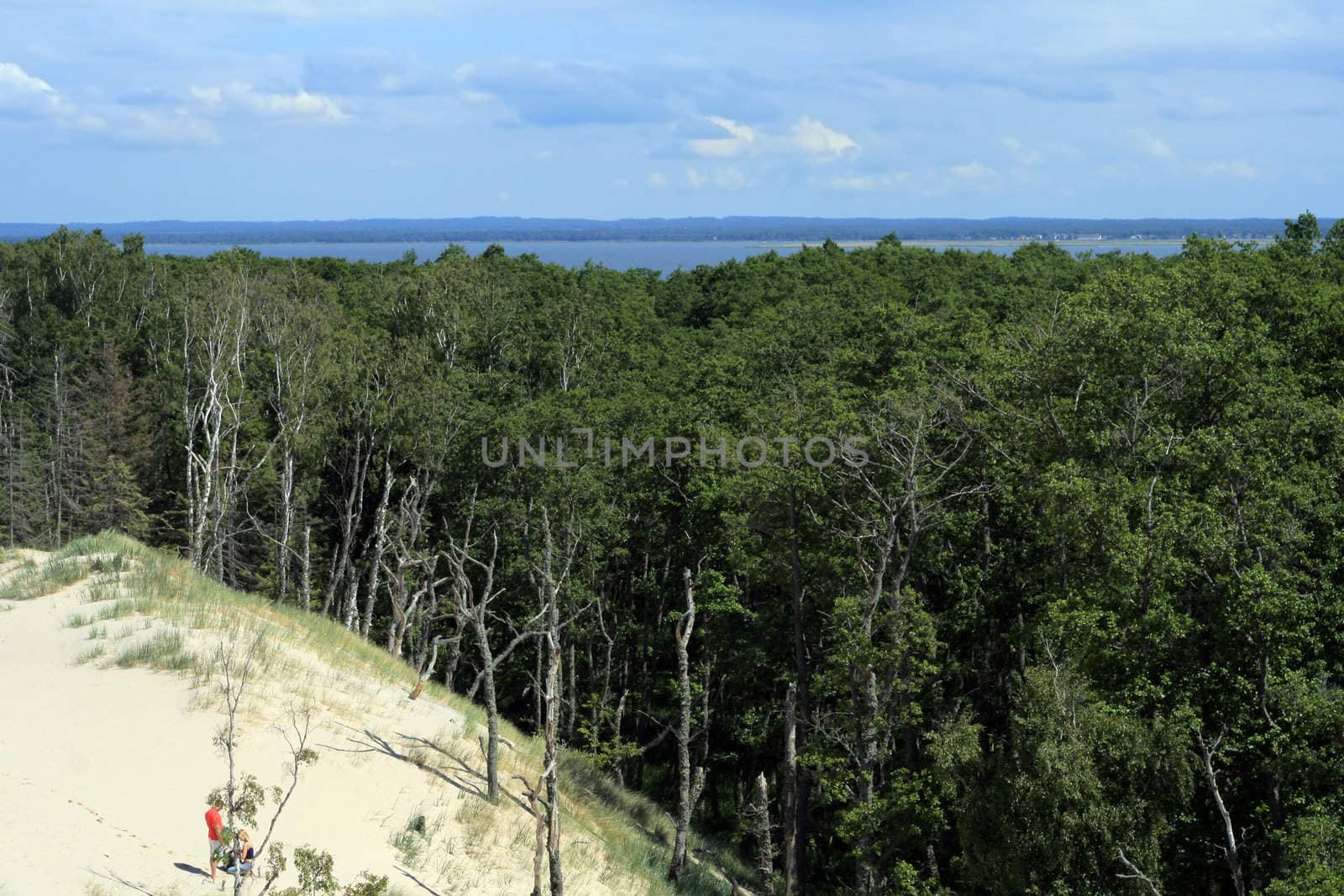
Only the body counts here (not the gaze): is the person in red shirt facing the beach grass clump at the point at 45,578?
no

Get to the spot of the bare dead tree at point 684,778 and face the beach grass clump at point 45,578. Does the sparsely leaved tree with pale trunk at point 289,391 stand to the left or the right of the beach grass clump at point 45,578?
right

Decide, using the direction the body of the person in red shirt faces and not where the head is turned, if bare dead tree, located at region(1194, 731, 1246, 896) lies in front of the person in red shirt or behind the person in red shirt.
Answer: in front

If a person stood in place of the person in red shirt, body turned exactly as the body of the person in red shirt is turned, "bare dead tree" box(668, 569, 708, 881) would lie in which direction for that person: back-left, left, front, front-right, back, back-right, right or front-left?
front-left

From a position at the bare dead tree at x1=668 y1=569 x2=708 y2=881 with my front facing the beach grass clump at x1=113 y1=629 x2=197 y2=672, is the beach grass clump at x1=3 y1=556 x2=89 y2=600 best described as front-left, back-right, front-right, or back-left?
front-right

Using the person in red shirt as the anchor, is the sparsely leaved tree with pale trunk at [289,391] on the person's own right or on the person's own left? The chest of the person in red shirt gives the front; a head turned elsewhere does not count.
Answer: on the person's own left

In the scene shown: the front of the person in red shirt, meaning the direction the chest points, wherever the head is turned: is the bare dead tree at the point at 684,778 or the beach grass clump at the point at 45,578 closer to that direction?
the bare dead tree
